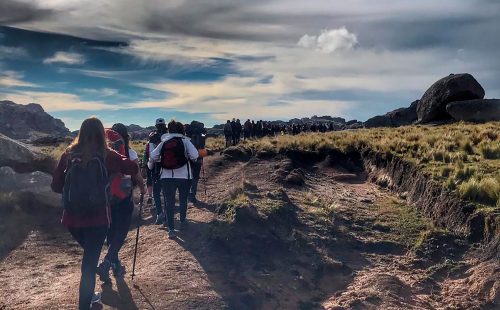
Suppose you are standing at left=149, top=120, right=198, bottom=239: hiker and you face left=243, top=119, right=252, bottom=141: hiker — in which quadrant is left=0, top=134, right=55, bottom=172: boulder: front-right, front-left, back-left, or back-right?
front-left

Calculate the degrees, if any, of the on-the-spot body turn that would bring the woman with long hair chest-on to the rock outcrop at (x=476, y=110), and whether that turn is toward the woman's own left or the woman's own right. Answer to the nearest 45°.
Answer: approximately 45° to the woman's own right

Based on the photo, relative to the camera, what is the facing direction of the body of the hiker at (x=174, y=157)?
away from the camera

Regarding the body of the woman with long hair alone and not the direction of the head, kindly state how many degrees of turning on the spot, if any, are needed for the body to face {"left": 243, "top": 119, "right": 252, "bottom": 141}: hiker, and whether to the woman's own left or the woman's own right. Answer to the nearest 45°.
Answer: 0° — they already face them

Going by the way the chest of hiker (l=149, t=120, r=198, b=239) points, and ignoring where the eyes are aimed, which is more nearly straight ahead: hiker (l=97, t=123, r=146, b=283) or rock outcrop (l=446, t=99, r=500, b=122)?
the rock outcrop

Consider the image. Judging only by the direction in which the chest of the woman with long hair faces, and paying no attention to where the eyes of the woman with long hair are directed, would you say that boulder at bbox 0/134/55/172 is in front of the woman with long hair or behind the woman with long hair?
in front

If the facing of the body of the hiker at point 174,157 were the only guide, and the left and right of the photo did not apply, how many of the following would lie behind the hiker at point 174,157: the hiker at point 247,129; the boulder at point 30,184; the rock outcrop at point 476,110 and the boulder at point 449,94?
0

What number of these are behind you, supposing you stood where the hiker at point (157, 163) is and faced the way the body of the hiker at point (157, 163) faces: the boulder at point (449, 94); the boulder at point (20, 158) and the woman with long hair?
1

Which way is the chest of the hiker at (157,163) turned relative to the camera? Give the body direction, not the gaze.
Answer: away from the camera

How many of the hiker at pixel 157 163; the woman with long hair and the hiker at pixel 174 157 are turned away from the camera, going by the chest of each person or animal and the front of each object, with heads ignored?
3

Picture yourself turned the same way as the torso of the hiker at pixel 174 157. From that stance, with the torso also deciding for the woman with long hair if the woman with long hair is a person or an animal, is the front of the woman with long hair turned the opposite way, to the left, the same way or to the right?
the same way

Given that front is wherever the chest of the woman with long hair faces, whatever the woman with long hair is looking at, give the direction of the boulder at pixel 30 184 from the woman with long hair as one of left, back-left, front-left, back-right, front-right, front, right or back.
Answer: front

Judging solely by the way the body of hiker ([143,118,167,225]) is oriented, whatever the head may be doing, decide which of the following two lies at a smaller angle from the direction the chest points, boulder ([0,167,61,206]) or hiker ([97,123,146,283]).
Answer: the boulder

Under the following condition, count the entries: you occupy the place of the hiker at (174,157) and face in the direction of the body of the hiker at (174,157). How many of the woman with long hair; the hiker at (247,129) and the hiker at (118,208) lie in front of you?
1

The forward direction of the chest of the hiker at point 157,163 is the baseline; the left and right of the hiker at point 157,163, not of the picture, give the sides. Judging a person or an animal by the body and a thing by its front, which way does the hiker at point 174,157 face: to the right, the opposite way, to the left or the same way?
the same way

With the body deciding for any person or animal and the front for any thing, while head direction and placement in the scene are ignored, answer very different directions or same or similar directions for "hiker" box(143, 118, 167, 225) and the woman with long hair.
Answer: same or similar directions

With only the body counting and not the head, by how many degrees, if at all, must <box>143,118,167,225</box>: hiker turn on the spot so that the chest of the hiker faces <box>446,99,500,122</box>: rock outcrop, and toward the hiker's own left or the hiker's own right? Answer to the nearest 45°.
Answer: approximately 45° to the hiker's own right

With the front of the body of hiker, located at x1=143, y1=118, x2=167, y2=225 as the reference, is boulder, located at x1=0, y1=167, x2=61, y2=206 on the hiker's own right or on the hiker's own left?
on the hiker's own left

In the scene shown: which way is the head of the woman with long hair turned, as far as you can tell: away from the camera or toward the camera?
away from the camera

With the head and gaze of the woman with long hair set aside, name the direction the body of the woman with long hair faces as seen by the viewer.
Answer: away from the camera
